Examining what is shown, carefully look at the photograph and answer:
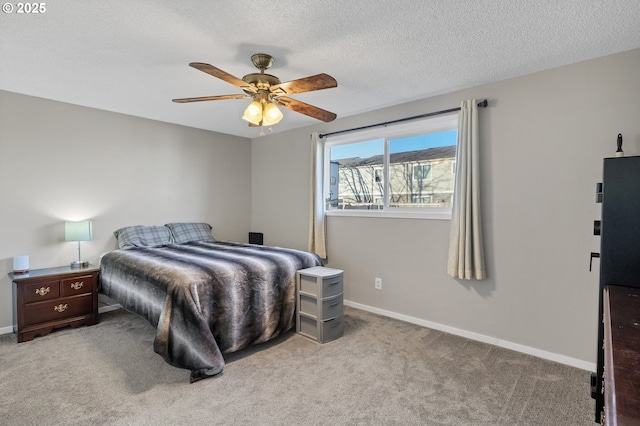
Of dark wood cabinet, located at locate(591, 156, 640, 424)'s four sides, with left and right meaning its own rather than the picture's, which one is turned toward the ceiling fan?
front

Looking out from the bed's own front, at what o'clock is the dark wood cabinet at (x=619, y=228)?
The dark wood cabinet is roughly at 12 o'clock from the bed.

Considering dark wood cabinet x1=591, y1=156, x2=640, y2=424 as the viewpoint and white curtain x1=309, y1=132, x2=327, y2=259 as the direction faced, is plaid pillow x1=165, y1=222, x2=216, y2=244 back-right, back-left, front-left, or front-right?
front-left

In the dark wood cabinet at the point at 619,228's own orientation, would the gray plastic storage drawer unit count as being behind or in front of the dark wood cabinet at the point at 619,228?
in front

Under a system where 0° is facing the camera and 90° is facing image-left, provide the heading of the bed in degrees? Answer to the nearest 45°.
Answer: approximately 315°

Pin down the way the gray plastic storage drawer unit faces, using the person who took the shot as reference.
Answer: facing the viewer and to the right of the viewer

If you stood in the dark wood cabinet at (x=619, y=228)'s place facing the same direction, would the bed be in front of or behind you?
in front

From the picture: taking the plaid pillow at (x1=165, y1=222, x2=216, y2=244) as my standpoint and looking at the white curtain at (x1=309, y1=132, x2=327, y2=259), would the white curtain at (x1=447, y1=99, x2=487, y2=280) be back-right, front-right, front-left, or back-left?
front-right

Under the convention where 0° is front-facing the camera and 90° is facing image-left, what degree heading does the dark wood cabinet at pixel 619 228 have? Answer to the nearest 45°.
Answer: approximately 90°

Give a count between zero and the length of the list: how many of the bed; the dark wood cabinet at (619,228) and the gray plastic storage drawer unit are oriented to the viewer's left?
1

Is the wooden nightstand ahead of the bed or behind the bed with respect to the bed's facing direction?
behind

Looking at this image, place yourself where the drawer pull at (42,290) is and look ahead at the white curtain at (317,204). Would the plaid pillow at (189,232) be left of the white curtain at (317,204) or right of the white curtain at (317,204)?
left

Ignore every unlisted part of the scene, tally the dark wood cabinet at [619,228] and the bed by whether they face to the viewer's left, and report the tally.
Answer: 1

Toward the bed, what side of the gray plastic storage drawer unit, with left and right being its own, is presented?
right
